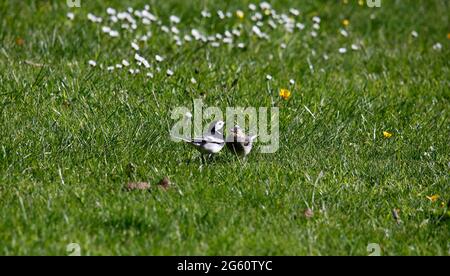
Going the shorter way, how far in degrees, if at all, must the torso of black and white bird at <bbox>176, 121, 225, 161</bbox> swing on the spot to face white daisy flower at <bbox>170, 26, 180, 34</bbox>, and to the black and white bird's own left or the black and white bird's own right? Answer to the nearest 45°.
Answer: approximately 90° to the black and white bird's own left

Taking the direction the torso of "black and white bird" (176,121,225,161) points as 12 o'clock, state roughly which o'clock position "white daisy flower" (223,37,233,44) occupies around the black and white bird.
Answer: The white daisy flower is roughly at 9 o'clock from the black and white bird.

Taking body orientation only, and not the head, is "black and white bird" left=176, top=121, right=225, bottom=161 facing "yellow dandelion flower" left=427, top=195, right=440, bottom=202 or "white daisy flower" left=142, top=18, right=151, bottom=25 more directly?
the yellow dandelion flower

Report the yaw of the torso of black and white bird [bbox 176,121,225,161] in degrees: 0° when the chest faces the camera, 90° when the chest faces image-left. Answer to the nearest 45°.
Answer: approximately 270°

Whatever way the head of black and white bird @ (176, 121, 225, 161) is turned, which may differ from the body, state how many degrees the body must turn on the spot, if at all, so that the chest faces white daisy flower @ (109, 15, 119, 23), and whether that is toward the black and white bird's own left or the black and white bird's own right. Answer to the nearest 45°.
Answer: approximately 90° to the black and white bird's own left

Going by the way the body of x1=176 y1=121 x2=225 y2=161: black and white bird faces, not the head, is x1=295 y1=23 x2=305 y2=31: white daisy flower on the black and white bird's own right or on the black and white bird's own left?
on the black and white bird's own left

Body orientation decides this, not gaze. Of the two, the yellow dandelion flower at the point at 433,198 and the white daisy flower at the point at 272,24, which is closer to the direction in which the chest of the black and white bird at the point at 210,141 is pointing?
the yellow dandelion flower

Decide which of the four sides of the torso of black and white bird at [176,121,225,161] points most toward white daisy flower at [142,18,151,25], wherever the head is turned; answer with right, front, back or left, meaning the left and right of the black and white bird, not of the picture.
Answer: left

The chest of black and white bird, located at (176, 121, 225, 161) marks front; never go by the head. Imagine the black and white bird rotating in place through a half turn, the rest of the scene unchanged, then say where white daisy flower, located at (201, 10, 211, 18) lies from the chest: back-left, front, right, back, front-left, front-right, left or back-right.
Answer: right

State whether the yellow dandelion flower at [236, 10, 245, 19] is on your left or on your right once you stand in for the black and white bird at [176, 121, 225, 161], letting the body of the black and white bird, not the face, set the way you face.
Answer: on your left

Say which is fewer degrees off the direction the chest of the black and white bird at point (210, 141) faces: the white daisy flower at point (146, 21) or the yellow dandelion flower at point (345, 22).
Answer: the yellow dandelion flower
